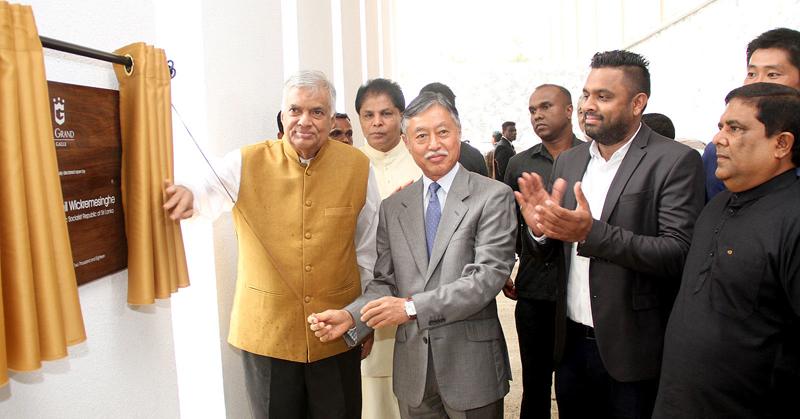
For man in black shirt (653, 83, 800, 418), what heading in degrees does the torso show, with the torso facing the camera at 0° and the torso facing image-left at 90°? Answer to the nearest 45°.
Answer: approximately 45°

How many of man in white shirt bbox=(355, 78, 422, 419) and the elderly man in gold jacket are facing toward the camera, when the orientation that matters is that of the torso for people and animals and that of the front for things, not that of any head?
2

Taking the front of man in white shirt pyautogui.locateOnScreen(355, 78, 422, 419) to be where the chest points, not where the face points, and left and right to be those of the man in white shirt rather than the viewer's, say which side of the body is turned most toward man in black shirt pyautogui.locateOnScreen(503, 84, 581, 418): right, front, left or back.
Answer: left

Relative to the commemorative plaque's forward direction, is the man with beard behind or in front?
in front

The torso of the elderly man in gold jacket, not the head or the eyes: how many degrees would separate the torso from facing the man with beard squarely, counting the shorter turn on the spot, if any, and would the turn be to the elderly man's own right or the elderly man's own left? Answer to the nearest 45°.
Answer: approximately 90° to the elderly man's own left

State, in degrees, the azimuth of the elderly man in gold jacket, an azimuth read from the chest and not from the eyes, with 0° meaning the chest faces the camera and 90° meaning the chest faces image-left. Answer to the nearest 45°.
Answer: approximately 0°

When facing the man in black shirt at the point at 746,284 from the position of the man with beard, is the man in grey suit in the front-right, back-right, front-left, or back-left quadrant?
back-right

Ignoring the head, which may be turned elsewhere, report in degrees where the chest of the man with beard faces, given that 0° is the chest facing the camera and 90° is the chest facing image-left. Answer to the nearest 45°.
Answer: approximately 45°

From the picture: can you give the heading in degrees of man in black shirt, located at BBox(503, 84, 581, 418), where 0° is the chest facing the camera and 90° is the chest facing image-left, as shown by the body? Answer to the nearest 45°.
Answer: approximately 45°

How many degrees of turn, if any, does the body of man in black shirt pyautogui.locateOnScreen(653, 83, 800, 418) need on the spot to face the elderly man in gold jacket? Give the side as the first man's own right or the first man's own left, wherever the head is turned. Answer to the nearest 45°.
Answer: approximately 45° to the first man's own right
